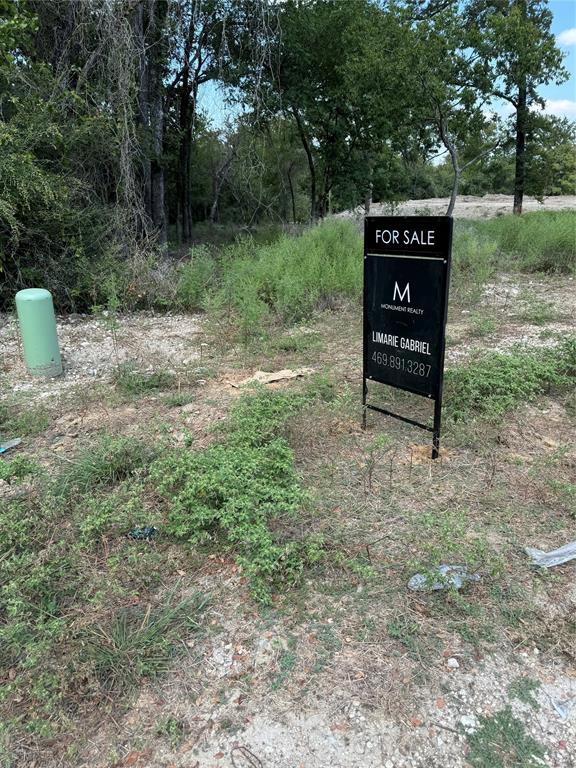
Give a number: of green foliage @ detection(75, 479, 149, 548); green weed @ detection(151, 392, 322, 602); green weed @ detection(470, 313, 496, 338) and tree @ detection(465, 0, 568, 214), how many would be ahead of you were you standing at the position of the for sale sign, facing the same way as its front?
2

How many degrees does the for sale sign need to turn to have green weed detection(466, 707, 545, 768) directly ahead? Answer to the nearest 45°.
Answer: approximately 45° to its left

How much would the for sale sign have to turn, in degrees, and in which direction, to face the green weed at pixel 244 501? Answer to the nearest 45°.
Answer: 0° — it already faces it

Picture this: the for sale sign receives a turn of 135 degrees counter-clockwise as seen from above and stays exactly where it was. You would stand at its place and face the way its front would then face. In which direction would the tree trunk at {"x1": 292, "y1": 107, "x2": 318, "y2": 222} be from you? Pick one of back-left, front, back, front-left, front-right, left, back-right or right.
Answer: left

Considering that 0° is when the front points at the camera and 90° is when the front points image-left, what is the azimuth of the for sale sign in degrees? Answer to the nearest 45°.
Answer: approximately 45°

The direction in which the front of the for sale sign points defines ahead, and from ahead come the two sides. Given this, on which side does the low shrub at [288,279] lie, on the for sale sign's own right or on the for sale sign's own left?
on the for sale sign's own right

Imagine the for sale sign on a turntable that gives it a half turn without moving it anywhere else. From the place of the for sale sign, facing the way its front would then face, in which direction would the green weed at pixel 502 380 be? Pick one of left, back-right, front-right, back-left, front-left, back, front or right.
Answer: front

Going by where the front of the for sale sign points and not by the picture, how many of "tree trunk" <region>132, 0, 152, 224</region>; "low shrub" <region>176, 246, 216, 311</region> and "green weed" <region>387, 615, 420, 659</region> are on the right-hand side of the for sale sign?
2

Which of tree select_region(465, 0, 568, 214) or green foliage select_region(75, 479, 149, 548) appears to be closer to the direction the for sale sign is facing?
the green foliage

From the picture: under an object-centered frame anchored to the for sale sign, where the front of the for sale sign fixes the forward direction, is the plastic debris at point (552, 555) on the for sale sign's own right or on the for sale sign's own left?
on the for sale sign's own left
